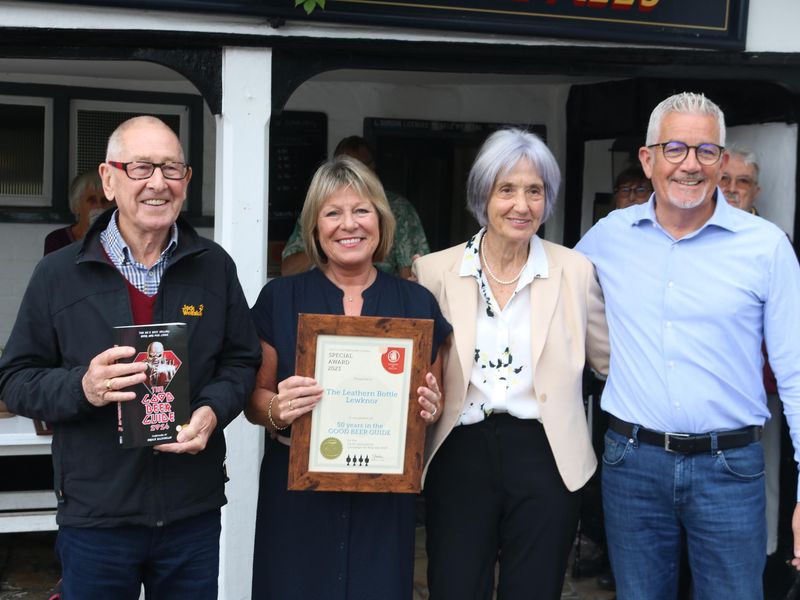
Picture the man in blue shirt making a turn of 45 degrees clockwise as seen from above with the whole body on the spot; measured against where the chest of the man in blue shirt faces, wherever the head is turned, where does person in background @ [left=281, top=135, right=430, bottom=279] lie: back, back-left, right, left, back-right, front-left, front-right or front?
right

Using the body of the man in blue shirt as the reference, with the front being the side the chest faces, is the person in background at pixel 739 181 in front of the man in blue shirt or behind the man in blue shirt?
behind

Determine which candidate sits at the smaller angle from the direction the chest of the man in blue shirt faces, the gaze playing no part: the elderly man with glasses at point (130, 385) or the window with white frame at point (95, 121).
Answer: the elderly man with glasses

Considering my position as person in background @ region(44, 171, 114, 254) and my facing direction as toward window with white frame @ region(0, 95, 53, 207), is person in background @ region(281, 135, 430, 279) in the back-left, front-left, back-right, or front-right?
back-right

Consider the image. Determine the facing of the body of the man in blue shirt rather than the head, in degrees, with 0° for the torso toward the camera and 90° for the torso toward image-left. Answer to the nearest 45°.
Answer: approximately 0°

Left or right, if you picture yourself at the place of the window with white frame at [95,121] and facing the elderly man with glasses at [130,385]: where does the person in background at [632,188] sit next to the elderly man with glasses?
left
